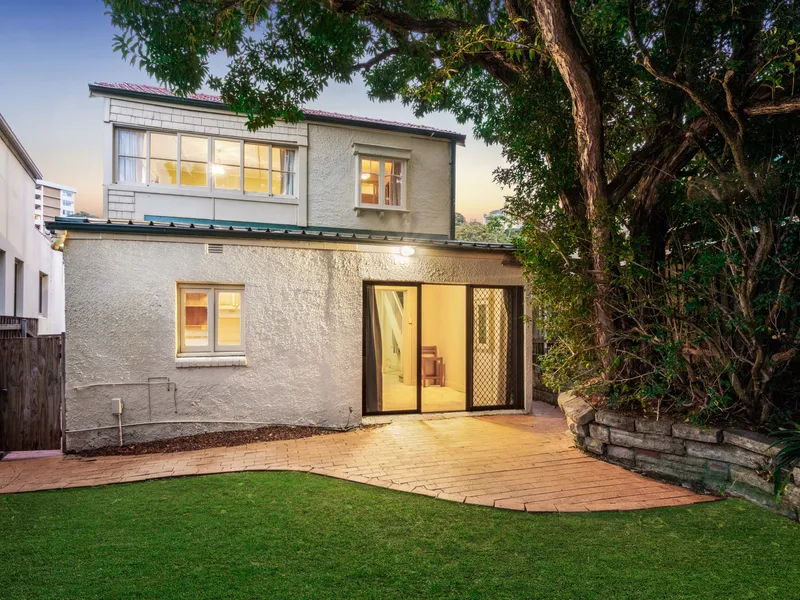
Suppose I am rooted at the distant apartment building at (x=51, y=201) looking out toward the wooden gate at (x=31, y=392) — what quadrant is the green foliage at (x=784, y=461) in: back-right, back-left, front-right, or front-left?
front-left

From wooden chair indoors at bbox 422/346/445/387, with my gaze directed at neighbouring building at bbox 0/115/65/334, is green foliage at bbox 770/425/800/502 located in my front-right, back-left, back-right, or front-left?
back-left

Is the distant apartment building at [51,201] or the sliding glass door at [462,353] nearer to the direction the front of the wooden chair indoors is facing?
the sliding glass door

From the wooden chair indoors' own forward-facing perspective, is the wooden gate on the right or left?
on its right

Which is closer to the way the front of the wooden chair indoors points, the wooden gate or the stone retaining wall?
the stone retaining wall

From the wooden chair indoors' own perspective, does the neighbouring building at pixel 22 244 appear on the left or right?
on its right

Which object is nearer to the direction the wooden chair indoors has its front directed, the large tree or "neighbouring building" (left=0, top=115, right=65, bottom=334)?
the large tree

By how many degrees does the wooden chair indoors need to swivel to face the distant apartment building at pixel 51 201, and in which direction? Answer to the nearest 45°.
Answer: approximately 135° to its right
